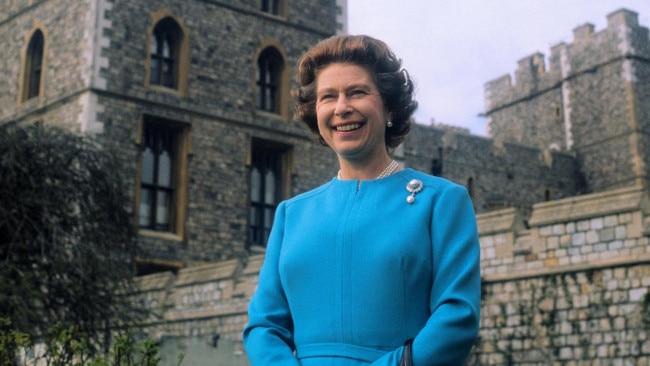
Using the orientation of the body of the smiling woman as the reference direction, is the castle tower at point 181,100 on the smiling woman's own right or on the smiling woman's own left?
on the smiling woman's own right

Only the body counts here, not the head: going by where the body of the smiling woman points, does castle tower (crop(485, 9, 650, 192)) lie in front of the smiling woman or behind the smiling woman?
behind

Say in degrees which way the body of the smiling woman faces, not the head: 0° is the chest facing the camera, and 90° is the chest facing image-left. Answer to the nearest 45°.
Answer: approximately 45°
